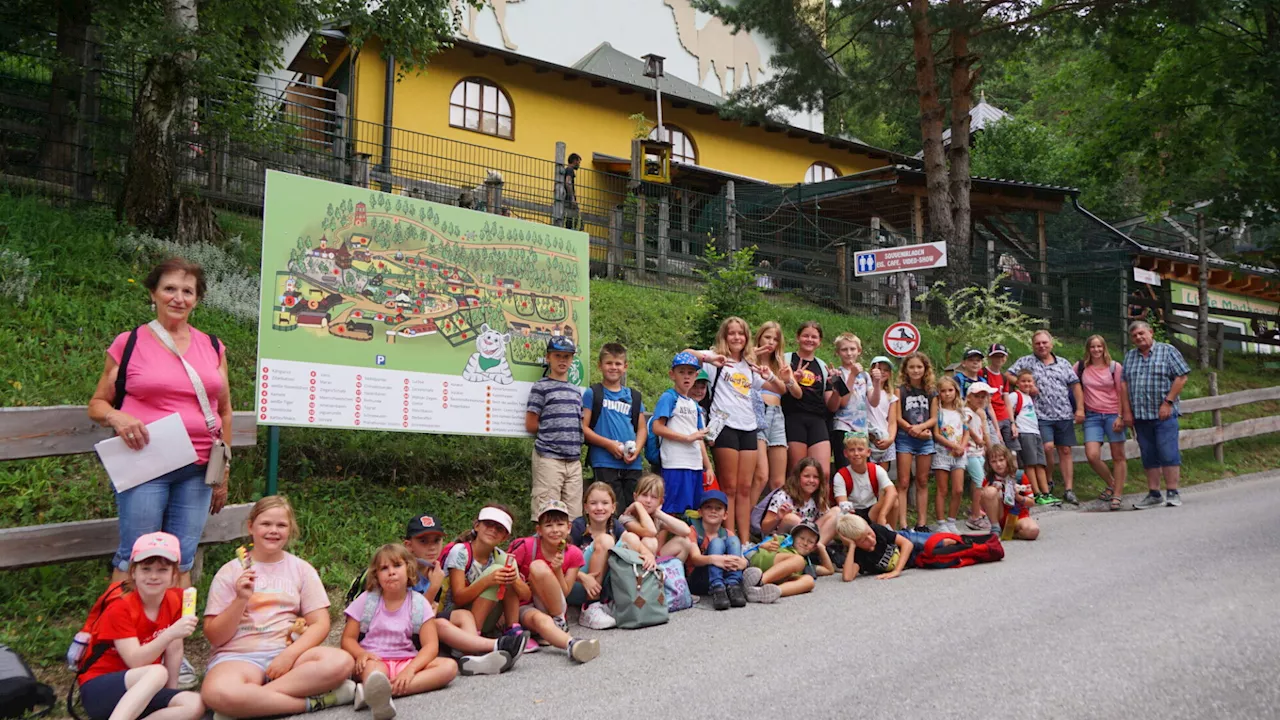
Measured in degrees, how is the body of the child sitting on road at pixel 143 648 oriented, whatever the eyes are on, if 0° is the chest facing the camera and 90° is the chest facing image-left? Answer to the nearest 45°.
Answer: approximately 315°

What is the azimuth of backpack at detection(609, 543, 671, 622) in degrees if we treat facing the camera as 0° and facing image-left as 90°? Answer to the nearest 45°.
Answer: approximately 315°

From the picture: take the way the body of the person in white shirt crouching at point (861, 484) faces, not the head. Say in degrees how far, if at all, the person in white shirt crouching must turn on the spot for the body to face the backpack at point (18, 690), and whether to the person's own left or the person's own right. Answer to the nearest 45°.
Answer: approximately 45° to the person's own right

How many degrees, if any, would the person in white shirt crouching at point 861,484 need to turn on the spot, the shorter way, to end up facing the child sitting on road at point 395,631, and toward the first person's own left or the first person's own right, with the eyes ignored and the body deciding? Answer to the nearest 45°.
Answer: approximately 45° to the first person's own right

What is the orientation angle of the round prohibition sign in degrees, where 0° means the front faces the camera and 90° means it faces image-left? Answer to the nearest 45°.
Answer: approximately 0°

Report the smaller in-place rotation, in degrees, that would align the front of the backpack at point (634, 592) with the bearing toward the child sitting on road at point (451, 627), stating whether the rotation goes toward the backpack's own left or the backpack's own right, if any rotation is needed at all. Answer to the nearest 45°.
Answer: approximately 90° to the backpack's own right

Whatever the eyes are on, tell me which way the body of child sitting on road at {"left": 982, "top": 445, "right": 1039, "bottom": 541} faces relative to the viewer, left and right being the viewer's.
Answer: facing the viewer

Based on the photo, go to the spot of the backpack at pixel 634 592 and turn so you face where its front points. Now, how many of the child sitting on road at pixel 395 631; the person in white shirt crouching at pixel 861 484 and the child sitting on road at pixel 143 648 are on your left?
1

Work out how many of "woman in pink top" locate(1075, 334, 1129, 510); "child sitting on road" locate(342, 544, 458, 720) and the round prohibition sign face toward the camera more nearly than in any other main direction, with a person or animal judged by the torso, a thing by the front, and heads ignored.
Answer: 3

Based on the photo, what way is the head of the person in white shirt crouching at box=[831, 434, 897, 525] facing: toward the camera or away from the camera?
toward the camera

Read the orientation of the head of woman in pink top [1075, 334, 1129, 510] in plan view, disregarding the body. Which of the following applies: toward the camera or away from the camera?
toward the camera

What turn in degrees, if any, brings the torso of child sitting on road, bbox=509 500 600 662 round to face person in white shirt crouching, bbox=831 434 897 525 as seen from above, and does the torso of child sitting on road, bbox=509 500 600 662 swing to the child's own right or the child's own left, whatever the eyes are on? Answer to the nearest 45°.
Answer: approximately 90° to the child's own left

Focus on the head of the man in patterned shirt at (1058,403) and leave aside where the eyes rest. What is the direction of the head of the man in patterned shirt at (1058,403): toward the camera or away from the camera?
toward the camera

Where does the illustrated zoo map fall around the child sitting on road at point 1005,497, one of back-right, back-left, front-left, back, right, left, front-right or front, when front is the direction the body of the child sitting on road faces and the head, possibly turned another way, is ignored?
front-right

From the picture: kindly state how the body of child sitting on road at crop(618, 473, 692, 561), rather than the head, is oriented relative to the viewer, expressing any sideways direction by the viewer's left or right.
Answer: facing the viewer and to the right of the viewer
